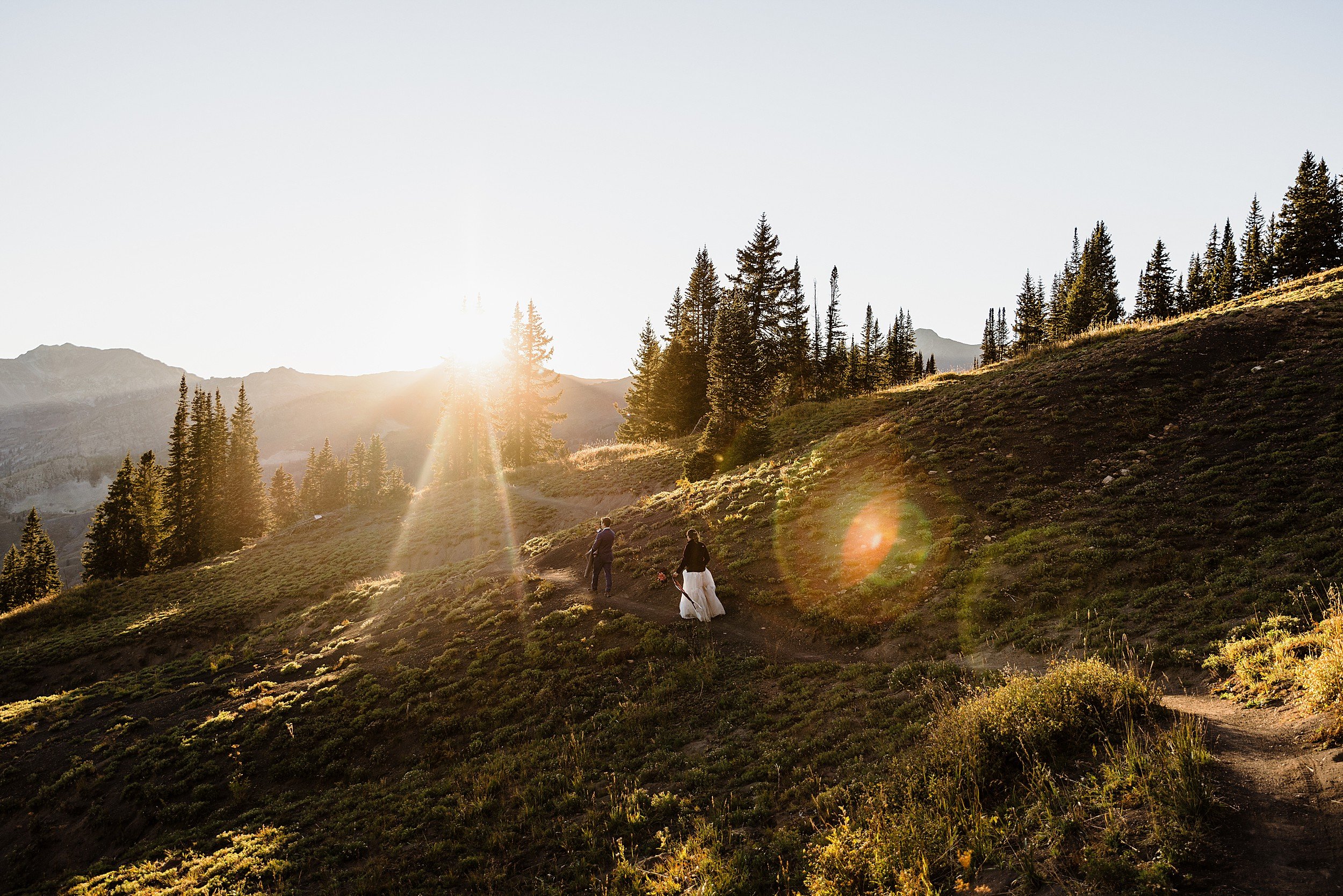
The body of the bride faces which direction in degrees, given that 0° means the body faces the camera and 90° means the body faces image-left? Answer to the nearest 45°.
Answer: approximately 135°

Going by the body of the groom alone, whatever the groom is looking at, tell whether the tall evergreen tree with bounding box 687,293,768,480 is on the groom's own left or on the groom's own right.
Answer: on the groom's own right

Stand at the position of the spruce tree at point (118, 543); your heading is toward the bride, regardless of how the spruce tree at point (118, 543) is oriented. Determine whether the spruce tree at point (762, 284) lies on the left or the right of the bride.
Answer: left

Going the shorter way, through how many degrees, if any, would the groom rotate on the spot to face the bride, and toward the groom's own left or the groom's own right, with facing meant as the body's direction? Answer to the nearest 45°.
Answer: approximately 180°

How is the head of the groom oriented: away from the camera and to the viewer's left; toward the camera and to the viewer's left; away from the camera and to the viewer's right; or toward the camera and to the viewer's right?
away from the camera and to the viewer's left

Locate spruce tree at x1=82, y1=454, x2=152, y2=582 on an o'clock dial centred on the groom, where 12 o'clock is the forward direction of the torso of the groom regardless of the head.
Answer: The spruce tree is roughly at 12 o'clock from the groom.

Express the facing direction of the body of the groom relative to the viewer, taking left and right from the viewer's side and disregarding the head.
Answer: facing away from the viewer and to the left of the viewer

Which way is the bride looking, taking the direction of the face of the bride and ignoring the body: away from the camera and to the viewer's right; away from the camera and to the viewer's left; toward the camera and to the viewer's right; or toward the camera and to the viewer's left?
away from the camera and to the viewer's left

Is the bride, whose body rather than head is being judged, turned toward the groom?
yes
